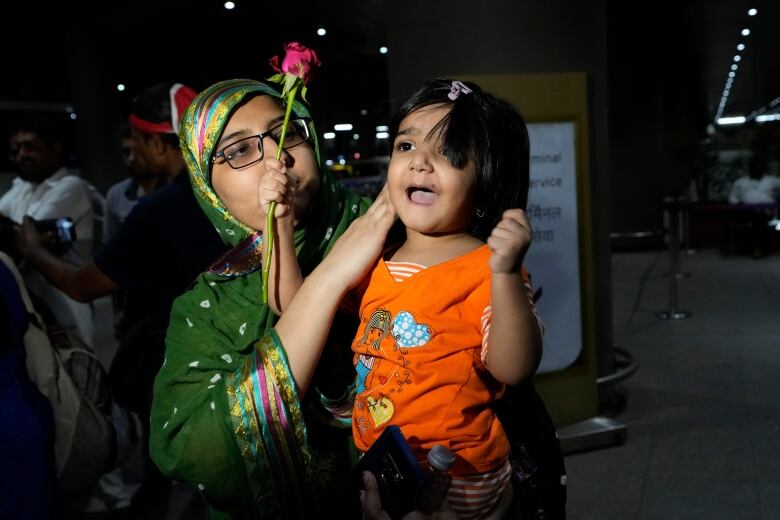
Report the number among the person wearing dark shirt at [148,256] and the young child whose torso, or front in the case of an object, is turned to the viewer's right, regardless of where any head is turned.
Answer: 0

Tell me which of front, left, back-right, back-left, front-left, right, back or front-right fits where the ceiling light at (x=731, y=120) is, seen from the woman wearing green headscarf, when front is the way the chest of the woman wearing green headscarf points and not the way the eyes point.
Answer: left

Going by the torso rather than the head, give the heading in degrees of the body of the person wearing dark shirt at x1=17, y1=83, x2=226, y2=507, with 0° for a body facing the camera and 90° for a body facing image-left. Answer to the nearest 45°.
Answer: approximately 135°

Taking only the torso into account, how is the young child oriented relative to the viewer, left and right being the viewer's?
facing the viewer and to the left of the viewer

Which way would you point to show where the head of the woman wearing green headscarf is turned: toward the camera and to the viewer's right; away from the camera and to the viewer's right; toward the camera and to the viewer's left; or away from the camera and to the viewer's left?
toward the camera and to the viewer's right

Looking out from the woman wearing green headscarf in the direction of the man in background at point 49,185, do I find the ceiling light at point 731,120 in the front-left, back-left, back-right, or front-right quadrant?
front-right

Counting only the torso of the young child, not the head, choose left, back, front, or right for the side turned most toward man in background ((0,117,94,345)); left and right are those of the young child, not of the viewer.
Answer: right

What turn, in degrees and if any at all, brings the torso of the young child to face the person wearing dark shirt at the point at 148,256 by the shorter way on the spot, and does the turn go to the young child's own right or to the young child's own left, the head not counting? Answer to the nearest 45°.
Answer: approximately 90° to the young child's own right

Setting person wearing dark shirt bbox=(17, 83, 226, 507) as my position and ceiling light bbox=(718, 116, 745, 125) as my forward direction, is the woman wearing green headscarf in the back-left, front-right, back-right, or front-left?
back-right

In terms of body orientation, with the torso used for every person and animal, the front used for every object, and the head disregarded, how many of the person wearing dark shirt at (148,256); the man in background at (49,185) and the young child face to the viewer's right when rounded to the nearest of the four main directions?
0

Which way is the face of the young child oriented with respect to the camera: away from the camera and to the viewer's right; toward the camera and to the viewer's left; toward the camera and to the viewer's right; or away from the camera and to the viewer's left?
toward the camera and to the viewer's left

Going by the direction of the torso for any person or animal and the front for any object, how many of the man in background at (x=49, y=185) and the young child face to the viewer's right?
0

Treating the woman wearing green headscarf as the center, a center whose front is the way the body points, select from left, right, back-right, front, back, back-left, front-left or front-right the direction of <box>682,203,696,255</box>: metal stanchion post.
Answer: left

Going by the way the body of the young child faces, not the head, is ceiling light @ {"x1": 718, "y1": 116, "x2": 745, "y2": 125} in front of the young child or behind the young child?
behind
